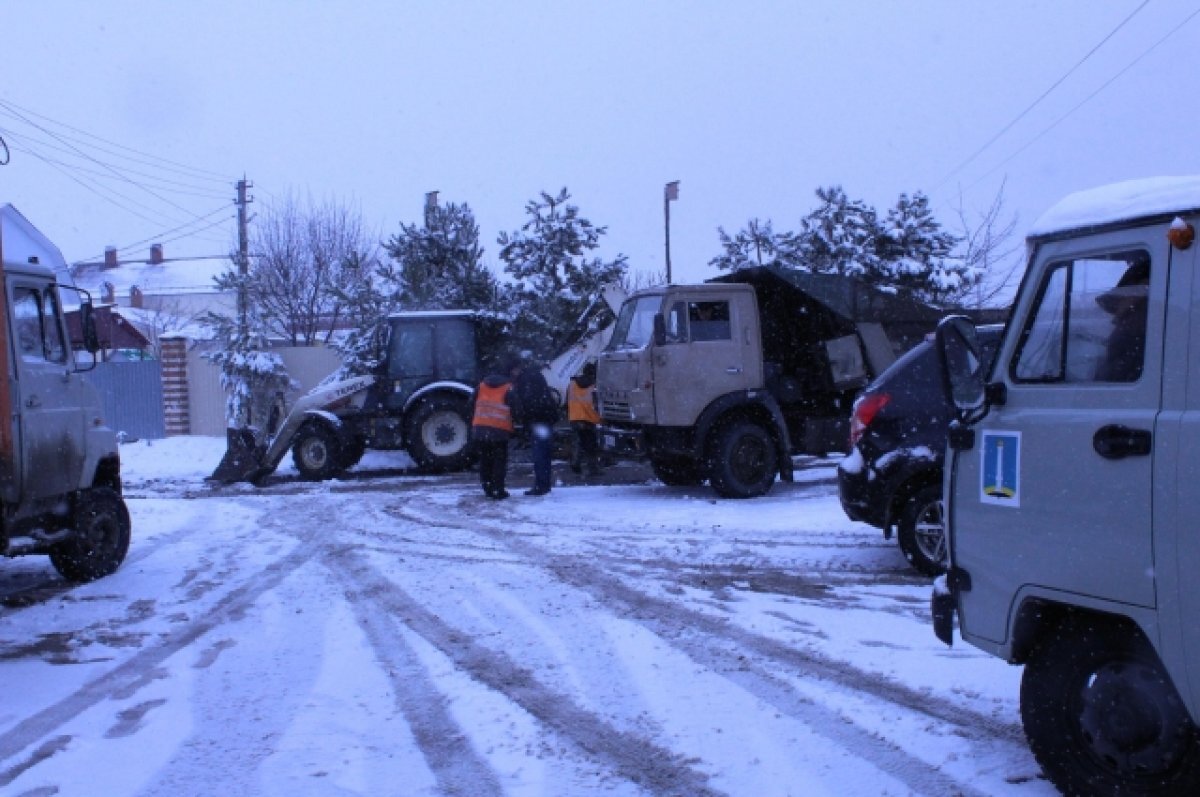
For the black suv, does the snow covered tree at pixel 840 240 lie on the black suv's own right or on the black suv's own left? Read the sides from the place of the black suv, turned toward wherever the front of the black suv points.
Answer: on the black suv's own left
